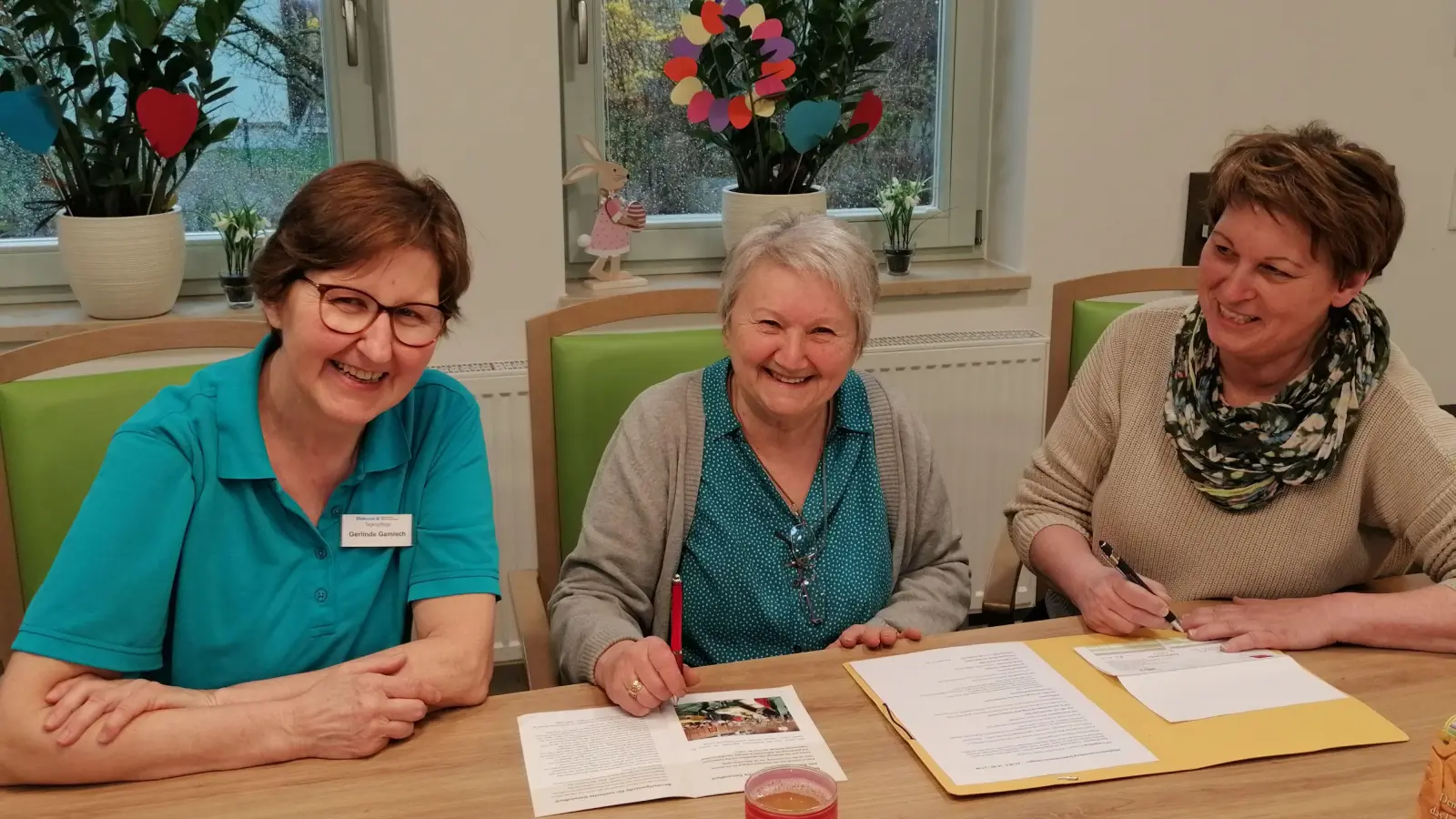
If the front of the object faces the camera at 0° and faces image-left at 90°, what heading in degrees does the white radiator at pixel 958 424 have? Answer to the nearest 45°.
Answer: approximately 0°

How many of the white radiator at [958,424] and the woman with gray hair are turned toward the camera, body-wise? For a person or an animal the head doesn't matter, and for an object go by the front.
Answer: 2

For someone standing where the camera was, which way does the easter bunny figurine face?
facing to the right of the viewer

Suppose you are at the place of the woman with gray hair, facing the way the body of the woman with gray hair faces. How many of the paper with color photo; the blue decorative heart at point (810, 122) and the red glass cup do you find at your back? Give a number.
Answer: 1

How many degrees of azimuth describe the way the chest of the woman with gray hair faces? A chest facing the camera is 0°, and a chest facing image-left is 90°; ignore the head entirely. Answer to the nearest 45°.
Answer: approximately 0°

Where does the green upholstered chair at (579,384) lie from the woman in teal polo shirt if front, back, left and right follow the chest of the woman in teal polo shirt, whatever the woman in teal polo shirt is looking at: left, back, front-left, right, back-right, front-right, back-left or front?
left

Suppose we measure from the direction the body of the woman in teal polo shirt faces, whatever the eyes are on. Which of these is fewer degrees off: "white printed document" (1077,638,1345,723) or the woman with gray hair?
the white printed document

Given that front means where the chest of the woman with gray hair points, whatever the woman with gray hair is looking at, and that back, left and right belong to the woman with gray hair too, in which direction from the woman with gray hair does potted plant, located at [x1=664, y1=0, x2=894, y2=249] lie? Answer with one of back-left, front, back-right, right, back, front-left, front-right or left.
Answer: back

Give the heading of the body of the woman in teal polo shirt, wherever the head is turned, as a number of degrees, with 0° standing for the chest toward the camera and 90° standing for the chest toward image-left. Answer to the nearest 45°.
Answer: approximately 315°

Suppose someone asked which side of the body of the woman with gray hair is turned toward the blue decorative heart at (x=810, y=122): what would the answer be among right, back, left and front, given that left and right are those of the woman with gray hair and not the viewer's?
back
